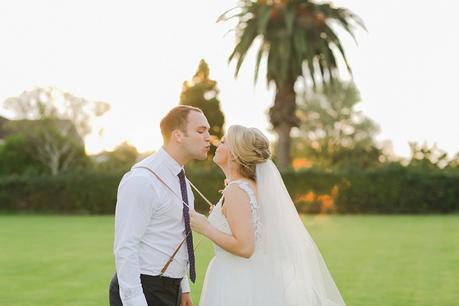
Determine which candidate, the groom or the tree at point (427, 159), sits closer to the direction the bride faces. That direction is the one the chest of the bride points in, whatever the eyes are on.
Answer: the groom

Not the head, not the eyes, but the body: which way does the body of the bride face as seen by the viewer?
to the viewer's left

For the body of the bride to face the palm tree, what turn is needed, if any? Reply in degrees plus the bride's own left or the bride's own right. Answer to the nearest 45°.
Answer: approximately 90° to the bride's own right

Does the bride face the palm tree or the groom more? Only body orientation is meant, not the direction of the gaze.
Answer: the groom

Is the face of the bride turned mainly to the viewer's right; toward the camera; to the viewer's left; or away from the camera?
to the viewer's left

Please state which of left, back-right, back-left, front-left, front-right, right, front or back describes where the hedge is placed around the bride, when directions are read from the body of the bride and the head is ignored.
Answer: right

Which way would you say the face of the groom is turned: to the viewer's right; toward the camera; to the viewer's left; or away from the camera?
to the viewer's right

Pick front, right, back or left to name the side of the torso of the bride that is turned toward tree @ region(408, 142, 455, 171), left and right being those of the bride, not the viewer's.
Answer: right
